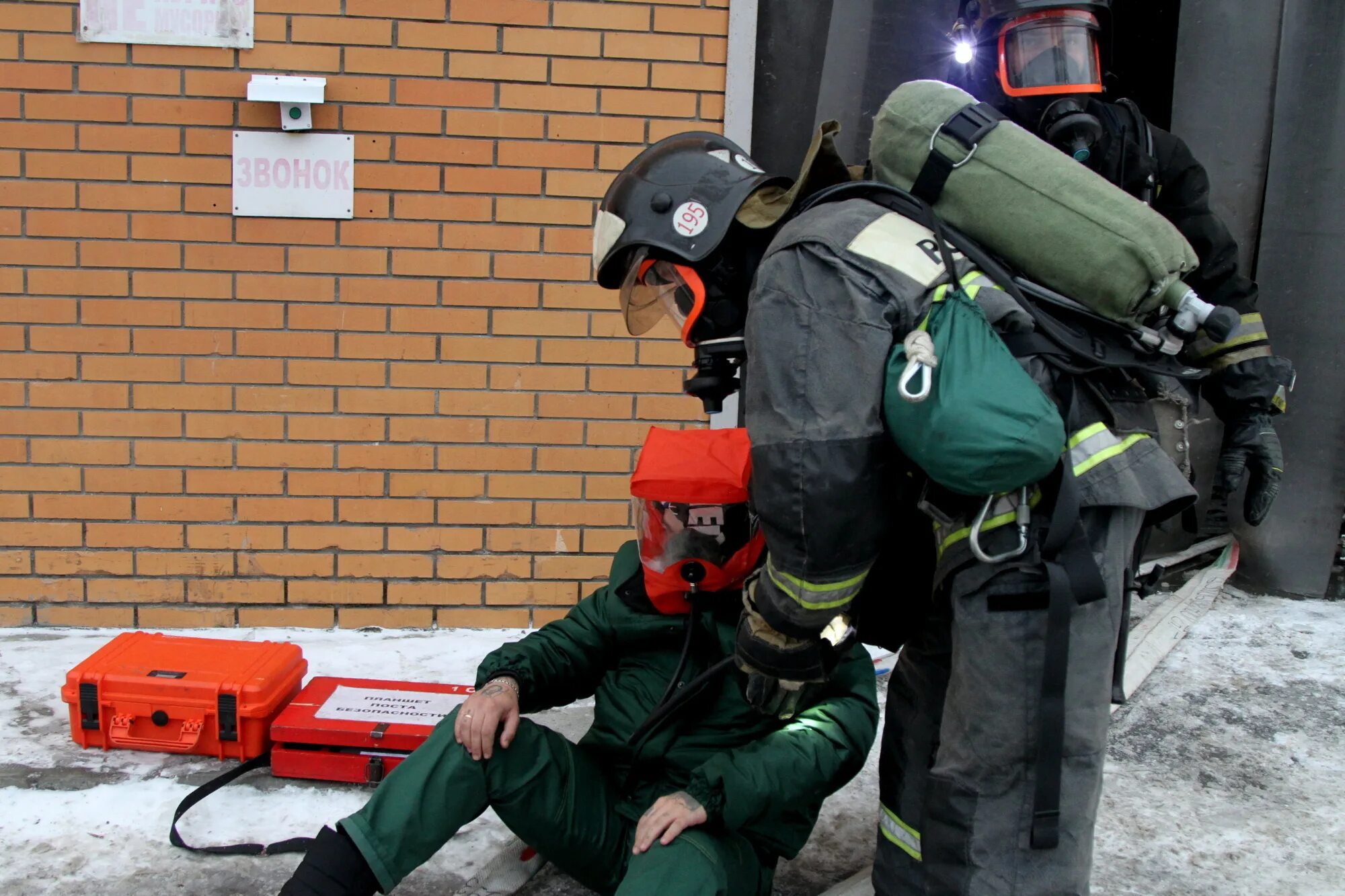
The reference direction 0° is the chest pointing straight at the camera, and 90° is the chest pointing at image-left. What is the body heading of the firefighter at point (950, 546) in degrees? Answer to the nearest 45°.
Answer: approximately 90°

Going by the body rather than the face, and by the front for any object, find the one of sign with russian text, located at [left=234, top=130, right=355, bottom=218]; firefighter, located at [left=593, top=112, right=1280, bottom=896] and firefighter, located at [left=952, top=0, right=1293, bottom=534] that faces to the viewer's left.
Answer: firefighter, located at [left=593, top=112, right=1280, bottom=896]

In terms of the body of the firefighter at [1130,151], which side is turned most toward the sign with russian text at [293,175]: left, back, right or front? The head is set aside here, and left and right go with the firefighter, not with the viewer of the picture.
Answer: right

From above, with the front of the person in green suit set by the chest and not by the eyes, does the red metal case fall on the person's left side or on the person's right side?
on the person's right side

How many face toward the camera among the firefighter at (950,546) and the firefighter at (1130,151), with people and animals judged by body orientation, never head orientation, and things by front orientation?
1

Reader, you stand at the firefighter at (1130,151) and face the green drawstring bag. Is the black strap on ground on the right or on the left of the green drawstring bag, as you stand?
right

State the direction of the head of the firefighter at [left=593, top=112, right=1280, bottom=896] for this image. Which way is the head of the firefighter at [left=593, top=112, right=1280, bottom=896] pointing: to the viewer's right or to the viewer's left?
to the viewer's left

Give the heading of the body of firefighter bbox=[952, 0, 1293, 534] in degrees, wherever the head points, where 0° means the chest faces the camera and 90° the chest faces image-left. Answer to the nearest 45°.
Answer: approximately 0°

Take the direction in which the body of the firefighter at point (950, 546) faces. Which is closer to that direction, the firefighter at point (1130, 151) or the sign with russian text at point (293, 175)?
the sign with russian text

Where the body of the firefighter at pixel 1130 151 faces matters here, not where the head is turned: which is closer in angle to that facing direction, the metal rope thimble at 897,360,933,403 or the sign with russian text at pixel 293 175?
the metal rope thimble
